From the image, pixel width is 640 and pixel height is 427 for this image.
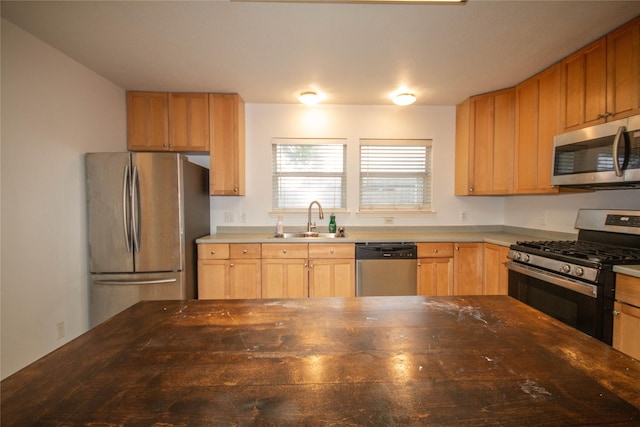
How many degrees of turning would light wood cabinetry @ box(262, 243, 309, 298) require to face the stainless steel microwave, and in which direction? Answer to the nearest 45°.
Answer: approximately 45° to its left

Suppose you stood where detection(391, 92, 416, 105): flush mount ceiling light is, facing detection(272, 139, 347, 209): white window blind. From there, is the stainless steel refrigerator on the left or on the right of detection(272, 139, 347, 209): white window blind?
left

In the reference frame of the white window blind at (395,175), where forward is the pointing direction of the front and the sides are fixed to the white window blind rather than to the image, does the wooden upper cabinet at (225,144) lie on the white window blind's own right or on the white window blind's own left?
on the white window blind's own right

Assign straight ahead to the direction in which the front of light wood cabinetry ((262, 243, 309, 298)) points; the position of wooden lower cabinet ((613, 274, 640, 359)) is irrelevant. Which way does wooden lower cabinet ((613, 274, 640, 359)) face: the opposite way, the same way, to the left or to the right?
to the right

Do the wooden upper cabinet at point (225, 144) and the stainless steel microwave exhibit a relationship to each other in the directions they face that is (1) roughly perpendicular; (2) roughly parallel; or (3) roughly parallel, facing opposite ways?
roughly perpendicular

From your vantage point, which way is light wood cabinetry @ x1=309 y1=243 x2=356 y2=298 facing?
toward the camera

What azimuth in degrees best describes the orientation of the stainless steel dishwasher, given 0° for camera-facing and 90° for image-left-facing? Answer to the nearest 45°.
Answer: approximately 0°

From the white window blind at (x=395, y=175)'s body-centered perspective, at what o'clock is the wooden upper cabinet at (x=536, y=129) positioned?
The wooden upper cabinet is roughly at 10 o'clock from the white window blind.

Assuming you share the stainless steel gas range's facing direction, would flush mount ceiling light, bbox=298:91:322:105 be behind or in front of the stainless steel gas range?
in front

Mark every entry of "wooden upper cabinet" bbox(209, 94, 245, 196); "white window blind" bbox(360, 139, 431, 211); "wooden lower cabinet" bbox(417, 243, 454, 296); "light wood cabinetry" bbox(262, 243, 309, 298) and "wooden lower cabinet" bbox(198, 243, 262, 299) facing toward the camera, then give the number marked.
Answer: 5

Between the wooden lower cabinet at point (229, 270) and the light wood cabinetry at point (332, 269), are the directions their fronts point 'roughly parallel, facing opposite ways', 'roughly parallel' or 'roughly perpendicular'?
roughly parallel

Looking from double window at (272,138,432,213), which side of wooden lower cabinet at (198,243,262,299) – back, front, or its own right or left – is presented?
left

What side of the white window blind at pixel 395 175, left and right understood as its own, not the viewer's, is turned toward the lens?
front

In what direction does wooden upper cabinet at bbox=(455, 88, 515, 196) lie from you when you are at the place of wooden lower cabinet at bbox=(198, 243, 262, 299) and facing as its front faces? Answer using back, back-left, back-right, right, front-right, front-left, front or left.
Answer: left
